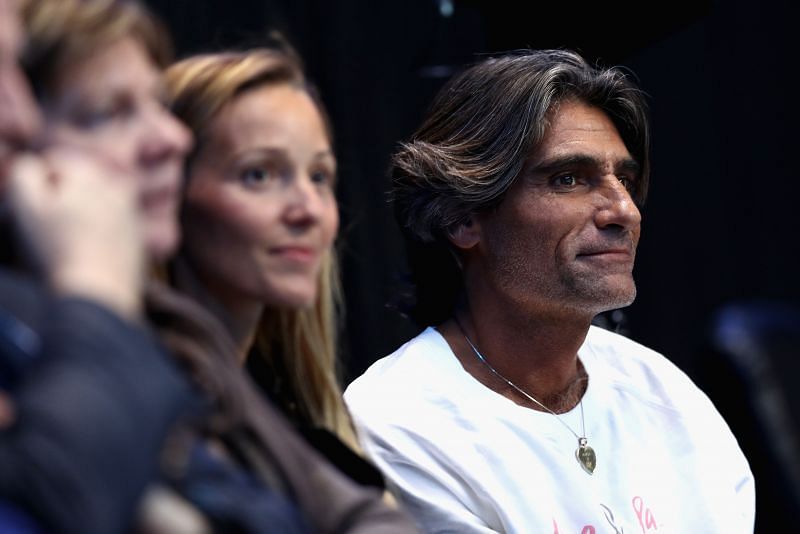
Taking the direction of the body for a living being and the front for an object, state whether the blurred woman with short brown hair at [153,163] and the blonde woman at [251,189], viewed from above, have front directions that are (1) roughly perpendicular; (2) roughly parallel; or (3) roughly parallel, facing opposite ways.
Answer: roughly parallel

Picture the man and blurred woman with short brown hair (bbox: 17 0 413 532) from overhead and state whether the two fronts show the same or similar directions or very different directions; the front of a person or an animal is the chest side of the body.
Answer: same or similar directions

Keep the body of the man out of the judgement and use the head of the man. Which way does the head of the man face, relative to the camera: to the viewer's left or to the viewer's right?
to the viewer's right

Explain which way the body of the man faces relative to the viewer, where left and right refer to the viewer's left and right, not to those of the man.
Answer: facing the viewer and to the right of the viewer

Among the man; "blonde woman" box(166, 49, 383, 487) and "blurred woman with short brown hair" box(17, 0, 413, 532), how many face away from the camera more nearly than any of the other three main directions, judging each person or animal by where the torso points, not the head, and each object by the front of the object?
0

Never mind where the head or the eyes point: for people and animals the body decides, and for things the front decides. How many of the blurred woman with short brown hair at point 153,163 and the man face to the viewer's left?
0

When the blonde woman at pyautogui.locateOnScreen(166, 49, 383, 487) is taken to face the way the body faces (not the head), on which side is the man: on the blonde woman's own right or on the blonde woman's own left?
on the blonde woman's own left

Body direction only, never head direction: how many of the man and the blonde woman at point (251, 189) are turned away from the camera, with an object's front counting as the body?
0

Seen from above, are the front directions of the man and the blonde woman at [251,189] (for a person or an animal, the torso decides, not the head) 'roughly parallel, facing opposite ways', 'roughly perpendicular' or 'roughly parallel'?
roughly parallel

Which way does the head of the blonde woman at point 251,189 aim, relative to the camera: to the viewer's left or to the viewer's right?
to the viewer's right
